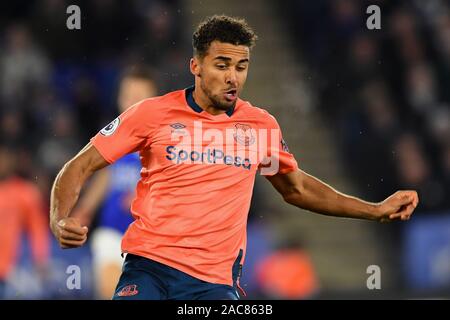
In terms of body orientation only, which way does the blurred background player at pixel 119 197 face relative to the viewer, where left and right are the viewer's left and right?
facing the viewer and to the right of the viewer

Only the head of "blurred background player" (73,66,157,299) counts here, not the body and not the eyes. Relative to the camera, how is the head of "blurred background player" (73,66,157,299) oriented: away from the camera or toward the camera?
toward the camera

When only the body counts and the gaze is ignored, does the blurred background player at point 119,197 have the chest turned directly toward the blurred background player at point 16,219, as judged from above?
no
